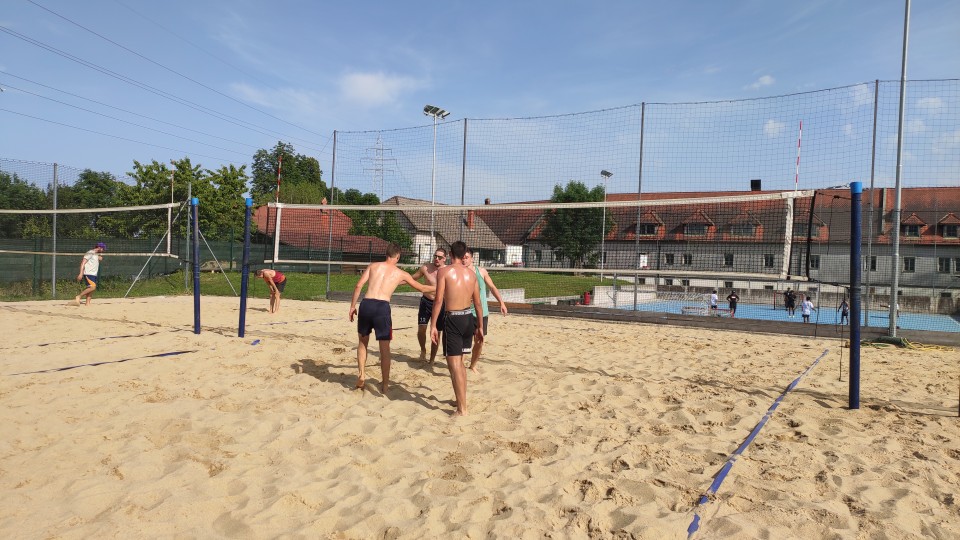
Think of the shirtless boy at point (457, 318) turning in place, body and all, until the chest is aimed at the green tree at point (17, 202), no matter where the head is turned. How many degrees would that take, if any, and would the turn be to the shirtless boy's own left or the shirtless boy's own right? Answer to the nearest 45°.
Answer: approximately 45° to the shirtless boy's own left

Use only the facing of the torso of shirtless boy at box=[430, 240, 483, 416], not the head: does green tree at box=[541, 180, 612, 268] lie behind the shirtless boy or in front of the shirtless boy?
in front

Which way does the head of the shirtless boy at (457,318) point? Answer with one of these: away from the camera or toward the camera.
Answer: away from the camera

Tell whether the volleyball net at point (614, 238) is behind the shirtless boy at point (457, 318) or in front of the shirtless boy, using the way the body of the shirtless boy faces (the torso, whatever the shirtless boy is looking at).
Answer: in front

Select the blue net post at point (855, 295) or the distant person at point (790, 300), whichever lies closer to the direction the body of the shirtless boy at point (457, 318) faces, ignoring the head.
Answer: the distant person

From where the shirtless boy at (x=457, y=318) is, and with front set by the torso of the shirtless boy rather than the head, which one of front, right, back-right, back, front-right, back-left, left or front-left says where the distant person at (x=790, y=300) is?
front-right

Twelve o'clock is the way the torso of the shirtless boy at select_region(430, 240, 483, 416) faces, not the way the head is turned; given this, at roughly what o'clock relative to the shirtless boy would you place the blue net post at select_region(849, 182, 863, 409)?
The blue net post is roughly at 3 o'clock from the shirtless boy.

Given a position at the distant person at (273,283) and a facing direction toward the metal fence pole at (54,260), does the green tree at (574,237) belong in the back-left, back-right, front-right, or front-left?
front-right

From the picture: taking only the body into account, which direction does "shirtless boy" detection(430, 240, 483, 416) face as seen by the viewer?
away from the camera

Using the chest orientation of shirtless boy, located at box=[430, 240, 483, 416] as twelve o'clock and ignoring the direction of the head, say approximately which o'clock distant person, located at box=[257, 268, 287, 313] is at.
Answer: The distant person is roughly at 11 o'clock from the shirtless boy.

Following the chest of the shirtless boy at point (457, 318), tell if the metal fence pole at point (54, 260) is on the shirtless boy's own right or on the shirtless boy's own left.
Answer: on the shirtless boy's own left

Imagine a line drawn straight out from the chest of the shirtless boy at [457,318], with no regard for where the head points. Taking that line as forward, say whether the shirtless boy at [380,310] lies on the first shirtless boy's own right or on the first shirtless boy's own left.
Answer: on the first shirtless boy's own left
